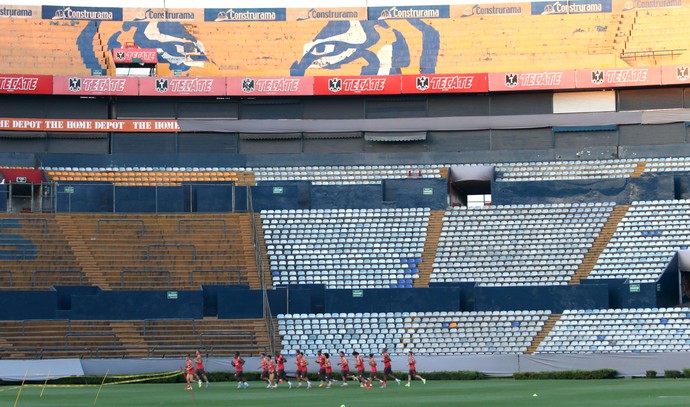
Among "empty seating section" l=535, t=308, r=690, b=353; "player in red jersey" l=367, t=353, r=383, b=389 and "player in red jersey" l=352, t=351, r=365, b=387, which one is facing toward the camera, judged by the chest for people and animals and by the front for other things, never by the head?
the empty seating section

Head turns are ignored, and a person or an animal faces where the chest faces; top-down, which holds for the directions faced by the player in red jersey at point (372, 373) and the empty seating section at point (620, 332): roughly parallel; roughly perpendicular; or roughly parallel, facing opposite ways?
roughly perpendicular

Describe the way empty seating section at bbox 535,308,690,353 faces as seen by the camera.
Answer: facing the viewer
